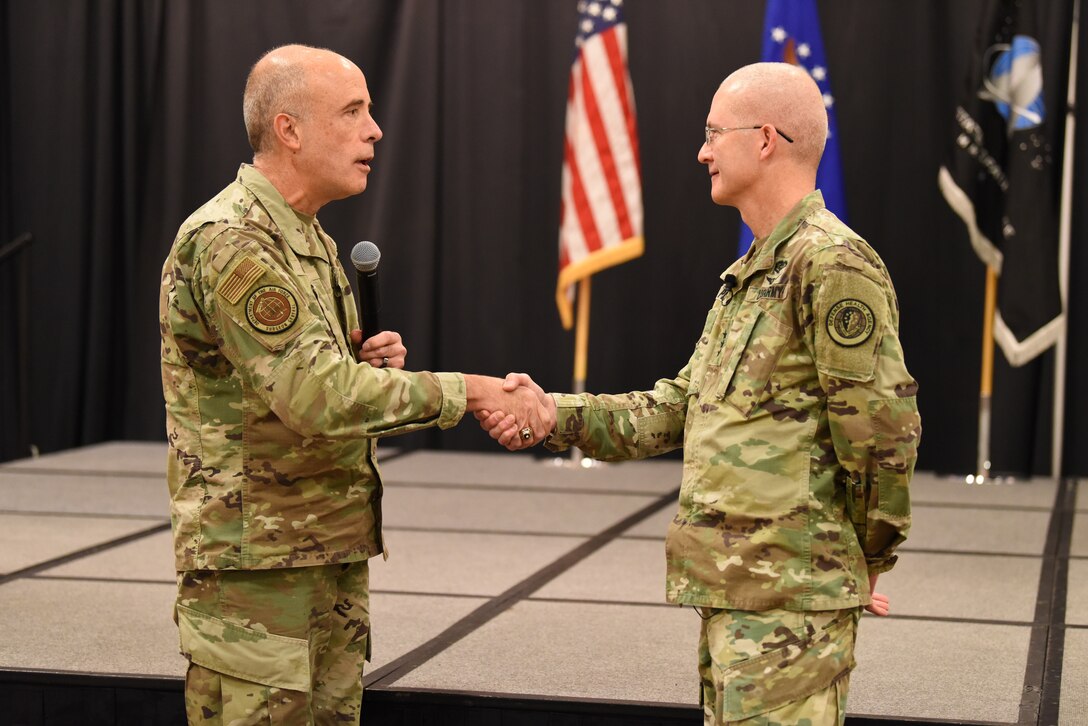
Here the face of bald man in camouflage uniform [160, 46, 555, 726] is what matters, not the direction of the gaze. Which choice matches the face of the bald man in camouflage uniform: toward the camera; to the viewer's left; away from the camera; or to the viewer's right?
to the viewer's right

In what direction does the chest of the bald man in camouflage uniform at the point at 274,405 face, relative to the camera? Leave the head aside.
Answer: to the viewer's right

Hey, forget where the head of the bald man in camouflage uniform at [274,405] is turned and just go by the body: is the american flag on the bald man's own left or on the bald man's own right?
on the bald man's own left

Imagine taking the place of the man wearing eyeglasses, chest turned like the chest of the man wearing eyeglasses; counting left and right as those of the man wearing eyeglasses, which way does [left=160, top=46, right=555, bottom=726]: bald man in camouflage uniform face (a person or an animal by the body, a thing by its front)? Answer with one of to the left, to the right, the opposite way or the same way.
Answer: the opposite way

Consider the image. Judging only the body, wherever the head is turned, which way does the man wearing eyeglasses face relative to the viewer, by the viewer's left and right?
facing to the left of the viewer

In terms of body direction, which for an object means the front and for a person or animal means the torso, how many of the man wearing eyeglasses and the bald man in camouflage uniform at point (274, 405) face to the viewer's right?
1

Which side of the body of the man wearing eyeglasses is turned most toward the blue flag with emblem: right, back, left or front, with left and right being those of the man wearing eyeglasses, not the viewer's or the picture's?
right

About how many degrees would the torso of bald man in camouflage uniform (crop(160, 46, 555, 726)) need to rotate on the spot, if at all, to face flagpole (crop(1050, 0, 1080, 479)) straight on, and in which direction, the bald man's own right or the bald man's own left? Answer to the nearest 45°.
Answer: approximately 45° to the bald man's own left

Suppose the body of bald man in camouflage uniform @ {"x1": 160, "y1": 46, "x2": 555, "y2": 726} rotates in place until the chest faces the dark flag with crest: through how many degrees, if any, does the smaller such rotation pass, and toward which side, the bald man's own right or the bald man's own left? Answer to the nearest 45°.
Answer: approximately 45° to the bald man's own left
